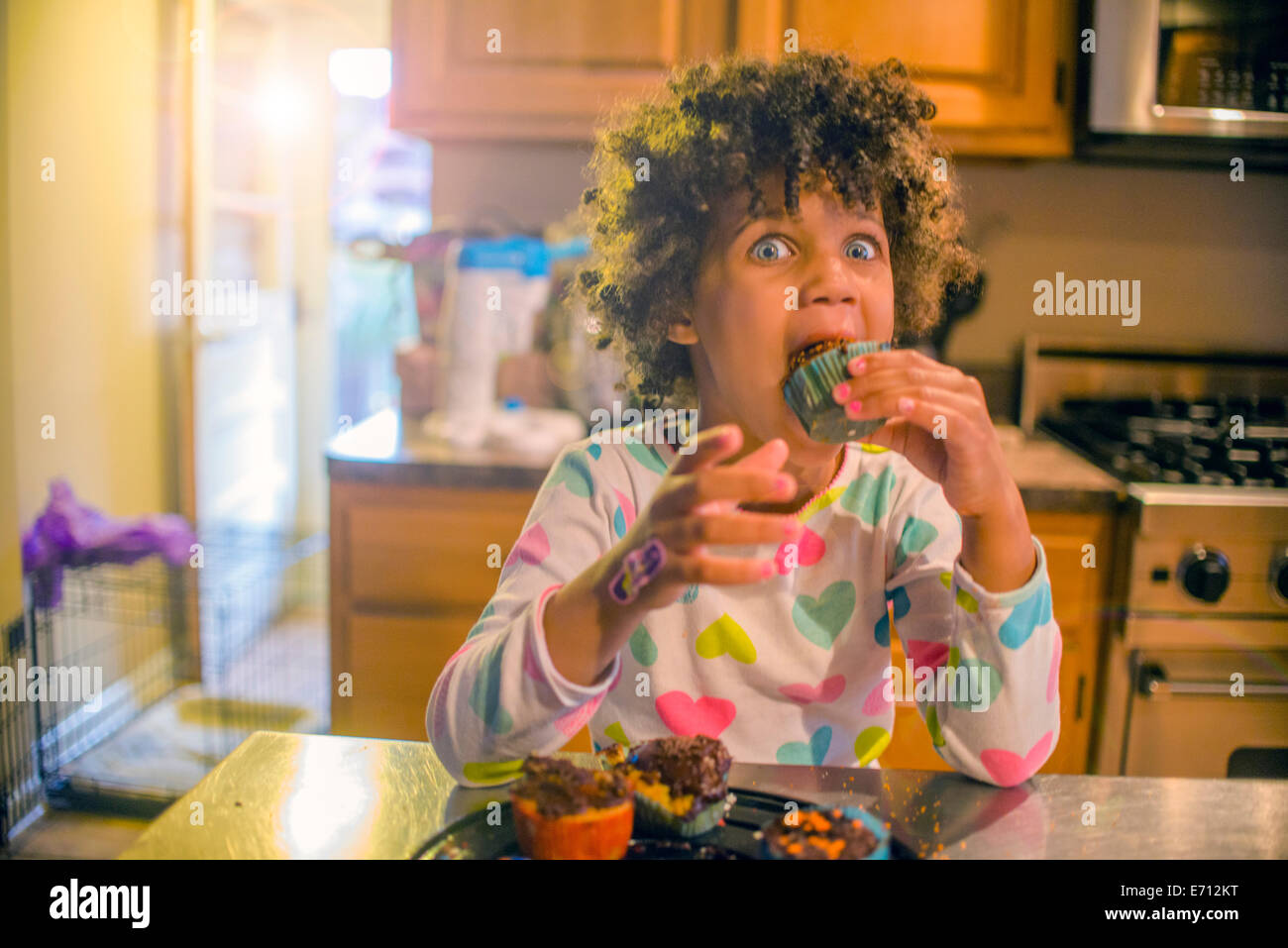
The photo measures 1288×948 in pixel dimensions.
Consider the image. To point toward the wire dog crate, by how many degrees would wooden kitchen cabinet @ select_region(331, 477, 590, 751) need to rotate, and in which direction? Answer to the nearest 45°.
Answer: approximately 135° to its right

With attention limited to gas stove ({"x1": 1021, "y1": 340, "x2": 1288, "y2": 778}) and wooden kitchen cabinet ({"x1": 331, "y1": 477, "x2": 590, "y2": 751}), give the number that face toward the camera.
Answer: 2

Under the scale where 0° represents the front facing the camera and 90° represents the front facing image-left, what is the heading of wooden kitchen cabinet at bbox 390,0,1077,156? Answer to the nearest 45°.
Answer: approximately 0°

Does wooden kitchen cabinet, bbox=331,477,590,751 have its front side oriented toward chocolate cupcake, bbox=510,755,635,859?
yes

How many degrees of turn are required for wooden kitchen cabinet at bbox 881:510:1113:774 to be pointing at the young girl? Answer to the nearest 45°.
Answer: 0° — it already faces them

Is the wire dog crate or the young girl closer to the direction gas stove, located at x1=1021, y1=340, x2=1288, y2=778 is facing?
the young girl

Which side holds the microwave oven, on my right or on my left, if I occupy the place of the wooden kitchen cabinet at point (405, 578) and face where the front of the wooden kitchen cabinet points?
on my left
